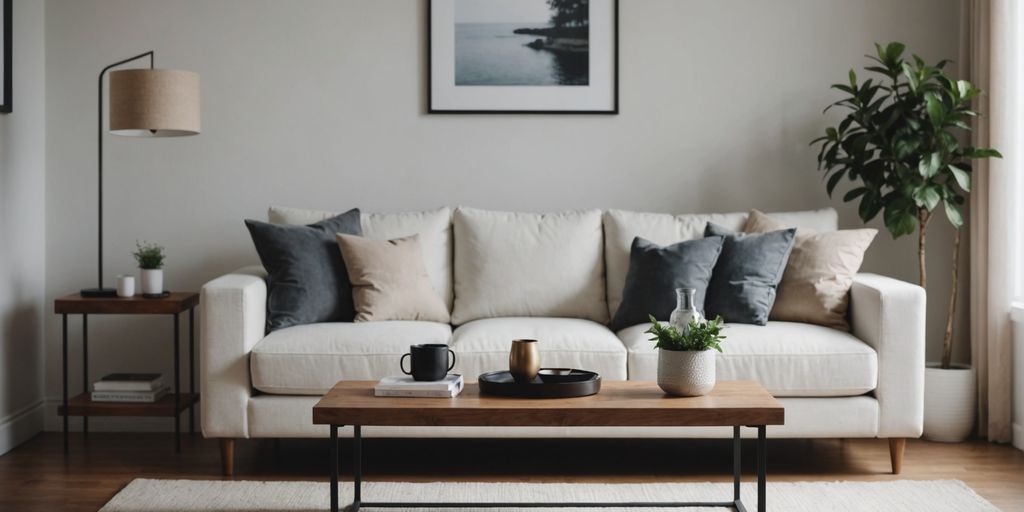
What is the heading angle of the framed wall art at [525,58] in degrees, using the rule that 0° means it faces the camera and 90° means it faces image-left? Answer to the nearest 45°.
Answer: approximately 0°

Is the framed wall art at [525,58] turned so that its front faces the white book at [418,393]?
yes

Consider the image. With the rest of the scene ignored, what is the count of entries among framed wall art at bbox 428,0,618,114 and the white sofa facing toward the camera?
2

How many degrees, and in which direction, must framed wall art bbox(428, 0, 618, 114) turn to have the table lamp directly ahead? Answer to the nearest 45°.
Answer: approximately 45° to its right

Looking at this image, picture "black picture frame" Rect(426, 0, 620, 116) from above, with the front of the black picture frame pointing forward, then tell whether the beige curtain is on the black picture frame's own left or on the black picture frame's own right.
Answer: on the black picture frame's own left

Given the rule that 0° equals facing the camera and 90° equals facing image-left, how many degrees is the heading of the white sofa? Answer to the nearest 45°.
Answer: approximately 0°

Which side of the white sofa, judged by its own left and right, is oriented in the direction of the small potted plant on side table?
right

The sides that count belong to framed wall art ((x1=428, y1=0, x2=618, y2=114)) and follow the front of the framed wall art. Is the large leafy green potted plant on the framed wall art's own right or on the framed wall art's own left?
on the framed wall art's own left

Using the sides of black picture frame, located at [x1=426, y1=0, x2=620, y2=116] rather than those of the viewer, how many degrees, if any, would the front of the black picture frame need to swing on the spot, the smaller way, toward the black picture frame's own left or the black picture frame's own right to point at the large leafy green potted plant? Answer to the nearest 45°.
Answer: approximately 90° to the black picture frame's own left

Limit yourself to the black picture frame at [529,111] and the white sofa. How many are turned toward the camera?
2

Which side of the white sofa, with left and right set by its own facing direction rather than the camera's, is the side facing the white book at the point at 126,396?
right
